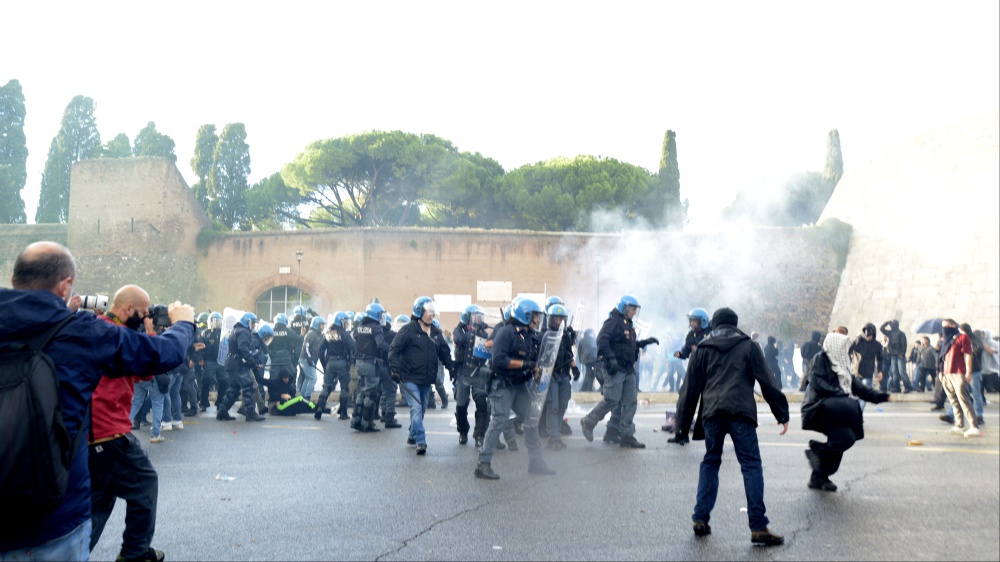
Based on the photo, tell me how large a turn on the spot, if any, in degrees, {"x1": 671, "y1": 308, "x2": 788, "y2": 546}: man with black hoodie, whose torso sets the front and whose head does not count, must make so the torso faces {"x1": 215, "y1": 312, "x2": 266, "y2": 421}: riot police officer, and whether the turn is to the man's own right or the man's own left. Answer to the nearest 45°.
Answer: approximately 45° to the man's own left

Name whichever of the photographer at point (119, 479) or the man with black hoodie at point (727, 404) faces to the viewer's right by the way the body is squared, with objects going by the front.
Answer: the photographer

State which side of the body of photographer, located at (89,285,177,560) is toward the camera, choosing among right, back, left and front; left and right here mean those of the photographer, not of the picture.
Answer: right

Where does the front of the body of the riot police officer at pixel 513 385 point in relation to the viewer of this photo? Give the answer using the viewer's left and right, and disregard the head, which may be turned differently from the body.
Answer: facing the viewer and to the right of the viewer

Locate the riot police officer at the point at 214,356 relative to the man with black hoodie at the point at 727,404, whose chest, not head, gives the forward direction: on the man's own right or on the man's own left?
on the man's own left

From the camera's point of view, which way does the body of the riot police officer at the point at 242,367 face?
to the viewer's right

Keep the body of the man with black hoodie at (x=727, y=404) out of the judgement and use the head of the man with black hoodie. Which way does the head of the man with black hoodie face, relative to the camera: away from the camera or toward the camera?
away from the camera

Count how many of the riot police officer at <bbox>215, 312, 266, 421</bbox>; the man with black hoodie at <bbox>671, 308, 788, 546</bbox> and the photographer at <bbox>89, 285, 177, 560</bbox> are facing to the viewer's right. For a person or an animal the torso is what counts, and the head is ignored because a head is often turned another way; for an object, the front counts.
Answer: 2

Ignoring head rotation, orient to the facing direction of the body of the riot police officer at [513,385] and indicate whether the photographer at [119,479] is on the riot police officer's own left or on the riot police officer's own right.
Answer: on the riot police officer's own right

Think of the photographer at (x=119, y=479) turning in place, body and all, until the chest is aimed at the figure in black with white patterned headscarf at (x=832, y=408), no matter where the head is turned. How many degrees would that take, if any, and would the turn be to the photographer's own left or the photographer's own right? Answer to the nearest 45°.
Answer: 0° — they already face them

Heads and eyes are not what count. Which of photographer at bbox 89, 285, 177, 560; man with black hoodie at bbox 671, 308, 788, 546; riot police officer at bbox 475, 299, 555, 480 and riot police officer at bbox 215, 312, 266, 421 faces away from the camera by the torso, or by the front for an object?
the man with black hoodie

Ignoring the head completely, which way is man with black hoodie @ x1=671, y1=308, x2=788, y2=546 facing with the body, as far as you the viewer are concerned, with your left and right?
facing away from the viewer

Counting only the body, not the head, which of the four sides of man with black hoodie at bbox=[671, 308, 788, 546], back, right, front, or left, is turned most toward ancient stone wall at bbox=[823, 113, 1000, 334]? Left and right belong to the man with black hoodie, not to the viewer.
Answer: front
